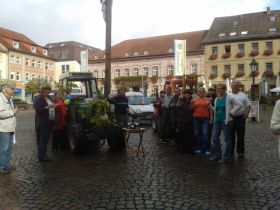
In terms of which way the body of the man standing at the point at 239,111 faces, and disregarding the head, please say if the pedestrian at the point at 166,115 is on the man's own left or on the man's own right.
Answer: on the man's own right

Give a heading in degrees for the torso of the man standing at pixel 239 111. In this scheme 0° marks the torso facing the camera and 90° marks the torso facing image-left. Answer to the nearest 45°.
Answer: approximately 45°

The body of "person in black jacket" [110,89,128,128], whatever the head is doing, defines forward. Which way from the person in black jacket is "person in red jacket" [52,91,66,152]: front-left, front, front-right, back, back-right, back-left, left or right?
front-right

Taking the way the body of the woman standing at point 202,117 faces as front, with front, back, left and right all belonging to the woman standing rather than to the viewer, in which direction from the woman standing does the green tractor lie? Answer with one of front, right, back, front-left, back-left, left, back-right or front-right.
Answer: right

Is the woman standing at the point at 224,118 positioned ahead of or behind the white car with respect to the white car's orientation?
ahead

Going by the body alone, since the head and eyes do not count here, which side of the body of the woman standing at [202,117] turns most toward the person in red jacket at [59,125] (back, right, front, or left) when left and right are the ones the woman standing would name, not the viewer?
right

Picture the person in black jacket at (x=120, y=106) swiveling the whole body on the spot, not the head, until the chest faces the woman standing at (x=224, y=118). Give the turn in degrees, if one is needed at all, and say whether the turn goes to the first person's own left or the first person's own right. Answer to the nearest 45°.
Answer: approximately 45° to the first person's own left

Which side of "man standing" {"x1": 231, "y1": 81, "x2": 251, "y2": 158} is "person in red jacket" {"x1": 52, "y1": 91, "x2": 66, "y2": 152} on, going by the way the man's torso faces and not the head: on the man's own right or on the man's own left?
on the man's own right
